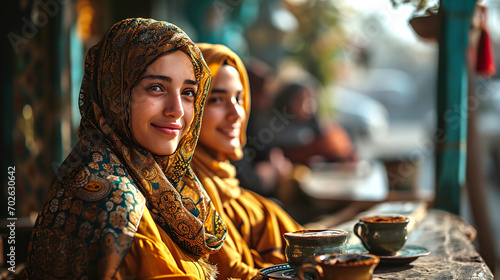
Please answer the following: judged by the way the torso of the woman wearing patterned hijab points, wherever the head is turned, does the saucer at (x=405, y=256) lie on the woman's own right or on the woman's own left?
on the woman's own left

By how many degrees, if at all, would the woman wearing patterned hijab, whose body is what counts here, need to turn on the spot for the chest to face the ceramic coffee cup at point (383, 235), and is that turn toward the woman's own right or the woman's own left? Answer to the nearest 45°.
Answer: approximately 45° to the woman's own left

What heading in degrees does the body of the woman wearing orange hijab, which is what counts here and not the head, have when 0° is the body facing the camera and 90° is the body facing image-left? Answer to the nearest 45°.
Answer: approximately 315°

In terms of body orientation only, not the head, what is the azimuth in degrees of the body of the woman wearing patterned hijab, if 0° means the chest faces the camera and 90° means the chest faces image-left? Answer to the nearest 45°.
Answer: approximately 315°

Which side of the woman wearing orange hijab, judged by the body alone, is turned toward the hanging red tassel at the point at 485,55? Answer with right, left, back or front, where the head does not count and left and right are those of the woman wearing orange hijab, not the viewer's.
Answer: left

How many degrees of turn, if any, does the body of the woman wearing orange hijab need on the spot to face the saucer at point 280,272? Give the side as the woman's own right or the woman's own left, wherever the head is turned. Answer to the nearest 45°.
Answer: approximately 45° to the woman's own right

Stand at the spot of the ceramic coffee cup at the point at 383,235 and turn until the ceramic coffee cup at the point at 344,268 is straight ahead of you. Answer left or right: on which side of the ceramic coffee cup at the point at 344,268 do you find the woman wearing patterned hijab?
right

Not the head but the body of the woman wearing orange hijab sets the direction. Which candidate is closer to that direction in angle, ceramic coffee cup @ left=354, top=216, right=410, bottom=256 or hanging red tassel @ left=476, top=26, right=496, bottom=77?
the ceramic coffee cup

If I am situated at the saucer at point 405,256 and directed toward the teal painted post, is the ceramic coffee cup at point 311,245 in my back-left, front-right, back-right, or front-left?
back-left

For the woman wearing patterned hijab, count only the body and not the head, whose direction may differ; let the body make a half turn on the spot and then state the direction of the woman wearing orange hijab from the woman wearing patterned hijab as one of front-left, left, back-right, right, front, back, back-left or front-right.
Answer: right

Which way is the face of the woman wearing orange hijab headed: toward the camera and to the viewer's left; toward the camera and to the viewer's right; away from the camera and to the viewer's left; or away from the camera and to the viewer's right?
toward the camera and to the viewer's right
